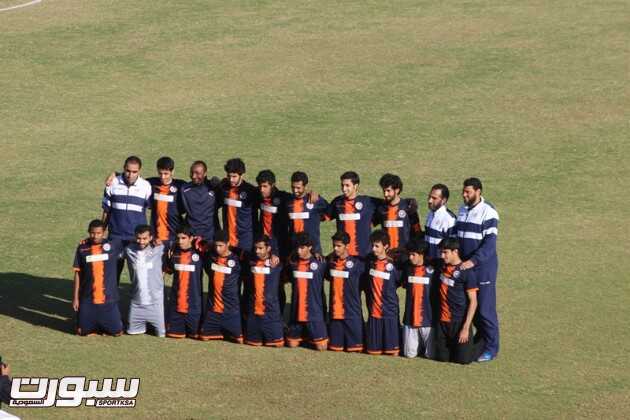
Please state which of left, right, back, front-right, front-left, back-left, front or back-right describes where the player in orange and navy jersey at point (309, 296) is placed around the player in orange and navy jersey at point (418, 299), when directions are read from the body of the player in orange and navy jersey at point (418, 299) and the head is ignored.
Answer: right

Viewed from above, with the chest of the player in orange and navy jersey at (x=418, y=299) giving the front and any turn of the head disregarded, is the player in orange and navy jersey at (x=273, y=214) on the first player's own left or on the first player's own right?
on the first player's own right

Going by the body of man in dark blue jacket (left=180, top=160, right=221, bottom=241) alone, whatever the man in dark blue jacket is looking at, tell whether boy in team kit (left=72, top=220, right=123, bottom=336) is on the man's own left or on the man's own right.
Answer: on the man's own right

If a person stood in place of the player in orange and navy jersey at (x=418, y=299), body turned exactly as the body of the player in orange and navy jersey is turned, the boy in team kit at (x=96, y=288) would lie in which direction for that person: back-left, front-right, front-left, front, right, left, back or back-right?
right

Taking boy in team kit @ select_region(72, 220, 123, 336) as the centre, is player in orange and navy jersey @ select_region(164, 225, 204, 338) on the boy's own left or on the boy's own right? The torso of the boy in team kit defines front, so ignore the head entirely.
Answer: on the boy's own left

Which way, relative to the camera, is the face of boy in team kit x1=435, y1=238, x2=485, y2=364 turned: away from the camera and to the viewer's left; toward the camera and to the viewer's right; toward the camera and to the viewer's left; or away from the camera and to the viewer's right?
toward the camera and to the viewer's left
